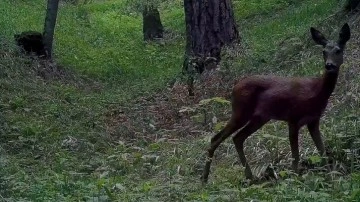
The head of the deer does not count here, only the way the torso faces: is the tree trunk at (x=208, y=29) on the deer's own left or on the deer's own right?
on the deer's own left

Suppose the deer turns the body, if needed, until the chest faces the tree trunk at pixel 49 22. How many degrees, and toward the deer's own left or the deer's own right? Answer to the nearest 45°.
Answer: approximately 135° to the deer's own left

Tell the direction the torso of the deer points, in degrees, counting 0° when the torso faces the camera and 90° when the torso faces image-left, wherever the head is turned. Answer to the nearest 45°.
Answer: approximately 270°

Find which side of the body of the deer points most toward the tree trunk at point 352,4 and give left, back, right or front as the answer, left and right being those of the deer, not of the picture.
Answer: left

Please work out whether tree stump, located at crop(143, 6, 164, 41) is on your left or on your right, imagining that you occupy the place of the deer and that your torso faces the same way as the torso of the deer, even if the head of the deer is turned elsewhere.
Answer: on your left
